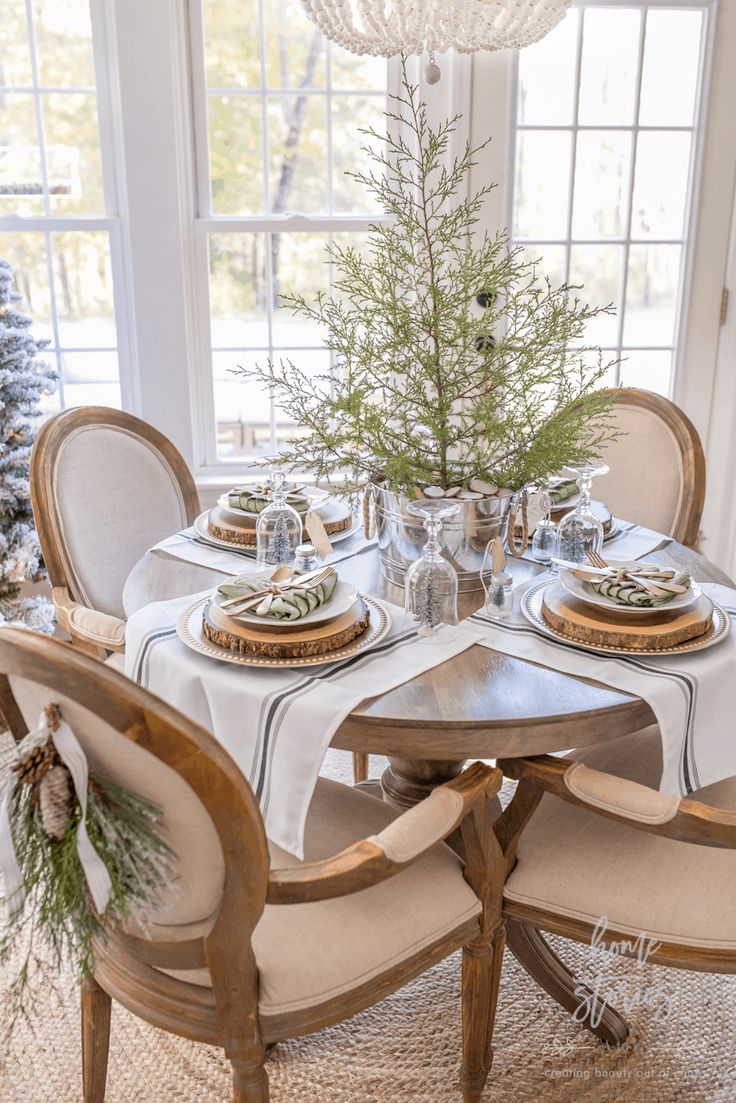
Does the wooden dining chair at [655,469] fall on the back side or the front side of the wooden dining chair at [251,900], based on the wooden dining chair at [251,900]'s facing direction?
on the front side

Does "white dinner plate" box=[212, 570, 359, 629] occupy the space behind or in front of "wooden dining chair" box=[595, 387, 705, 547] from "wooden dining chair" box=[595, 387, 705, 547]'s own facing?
in front

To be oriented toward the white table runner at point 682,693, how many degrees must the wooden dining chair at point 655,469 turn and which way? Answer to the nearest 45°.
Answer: approximately 45° to its left

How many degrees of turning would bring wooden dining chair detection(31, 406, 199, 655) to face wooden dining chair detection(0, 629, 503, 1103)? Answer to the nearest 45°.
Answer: approximately 45° to its right

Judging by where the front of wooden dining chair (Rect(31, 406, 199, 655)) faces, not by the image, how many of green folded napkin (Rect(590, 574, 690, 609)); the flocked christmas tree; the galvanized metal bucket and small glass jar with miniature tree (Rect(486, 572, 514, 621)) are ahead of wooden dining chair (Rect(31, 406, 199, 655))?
3

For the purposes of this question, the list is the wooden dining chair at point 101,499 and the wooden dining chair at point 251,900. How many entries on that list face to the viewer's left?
0

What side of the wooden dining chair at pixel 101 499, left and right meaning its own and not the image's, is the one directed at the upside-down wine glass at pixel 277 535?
front

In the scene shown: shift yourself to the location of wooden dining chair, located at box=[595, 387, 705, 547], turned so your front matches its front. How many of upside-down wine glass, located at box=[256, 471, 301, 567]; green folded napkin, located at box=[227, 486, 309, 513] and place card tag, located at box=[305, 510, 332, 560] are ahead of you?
3

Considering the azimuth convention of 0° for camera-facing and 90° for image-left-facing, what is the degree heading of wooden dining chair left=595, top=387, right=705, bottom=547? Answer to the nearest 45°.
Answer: approximately 45°

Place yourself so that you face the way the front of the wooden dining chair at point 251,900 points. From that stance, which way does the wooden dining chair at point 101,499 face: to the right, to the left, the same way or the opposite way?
to the right

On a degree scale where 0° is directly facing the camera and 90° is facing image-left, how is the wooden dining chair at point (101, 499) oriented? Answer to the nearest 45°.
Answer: approximately 315°

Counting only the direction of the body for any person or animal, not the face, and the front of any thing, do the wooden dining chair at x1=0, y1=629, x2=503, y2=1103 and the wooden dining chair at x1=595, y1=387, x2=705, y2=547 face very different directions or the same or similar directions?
very different directions

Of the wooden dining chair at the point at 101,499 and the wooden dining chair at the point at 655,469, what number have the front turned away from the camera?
0

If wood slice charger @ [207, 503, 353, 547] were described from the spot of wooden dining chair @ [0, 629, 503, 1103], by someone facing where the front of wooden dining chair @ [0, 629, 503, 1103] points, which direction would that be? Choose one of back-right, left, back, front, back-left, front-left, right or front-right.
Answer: front-left

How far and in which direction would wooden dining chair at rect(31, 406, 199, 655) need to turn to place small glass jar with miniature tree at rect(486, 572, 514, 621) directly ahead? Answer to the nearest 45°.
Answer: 0° — it already faces it

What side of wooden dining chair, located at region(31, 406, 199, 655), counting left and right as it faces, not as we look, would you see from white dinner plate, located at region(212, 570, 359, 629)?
front
